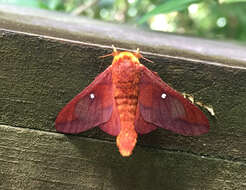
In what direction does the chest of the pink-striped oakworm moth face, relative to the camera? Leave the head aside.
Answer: away from the camera
